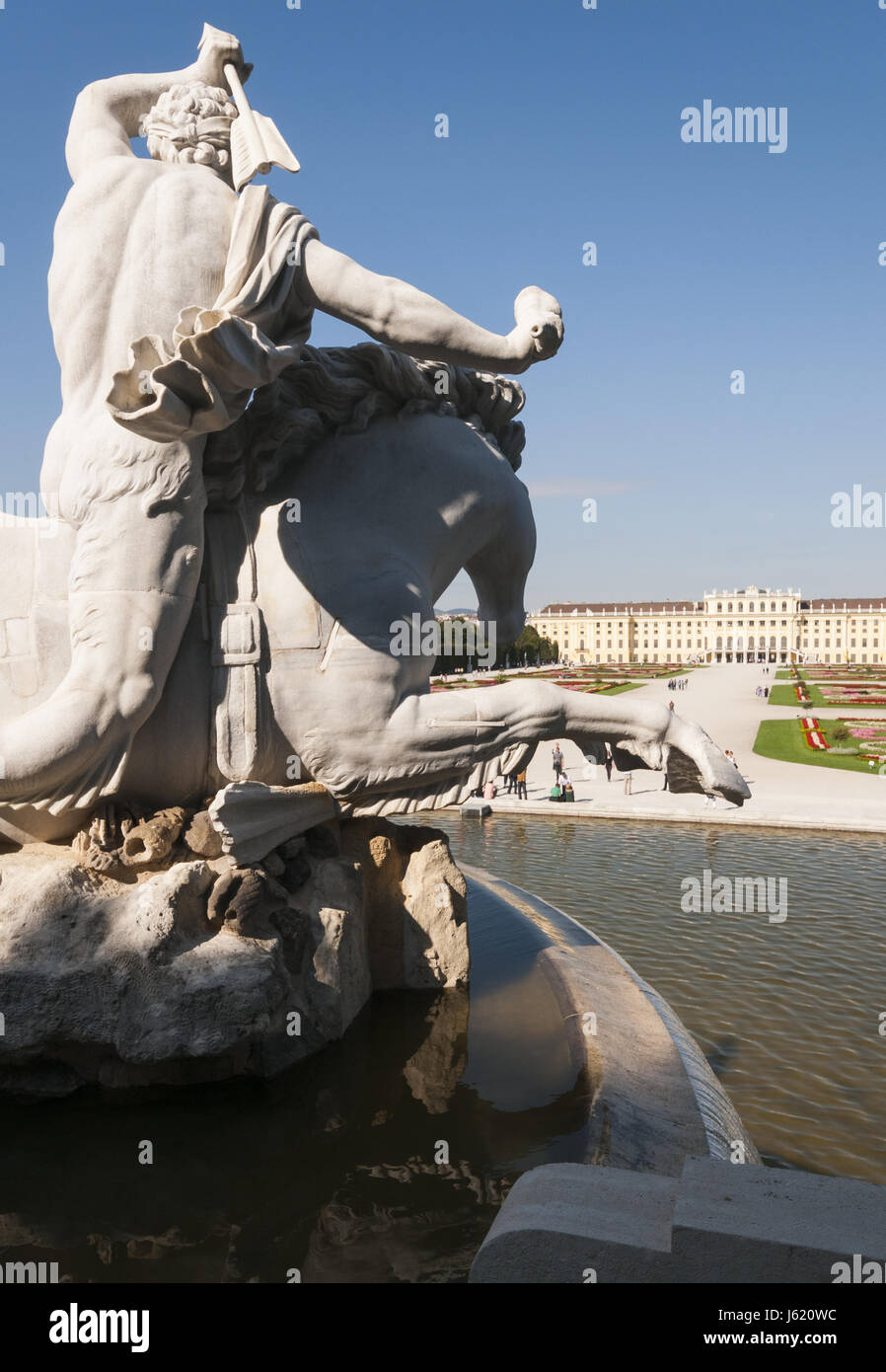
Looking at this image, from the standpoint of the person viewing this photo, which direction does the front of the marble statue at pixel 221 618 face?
facing away from the viewer and to the right of the viewer

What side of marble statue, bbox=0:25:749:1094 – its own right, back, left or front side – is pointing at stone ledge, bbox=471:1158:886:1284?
right
